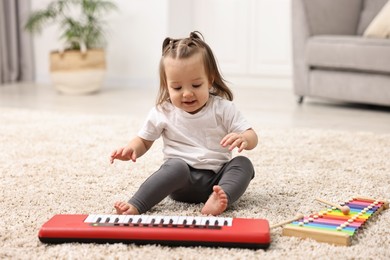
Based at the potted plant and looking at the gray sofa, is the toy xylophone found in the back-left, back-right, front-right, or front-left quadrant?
front-right

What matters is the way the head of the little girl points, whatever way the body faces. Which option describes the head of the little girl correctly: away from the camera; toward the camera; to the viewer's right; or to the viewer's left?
toward the camera

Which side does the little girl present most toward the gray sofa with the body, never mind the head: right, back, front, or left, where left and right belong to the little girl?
back

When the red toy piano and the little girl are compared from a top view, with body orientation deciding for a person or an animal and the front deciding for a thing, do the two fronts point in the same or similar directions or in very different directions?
very different directions

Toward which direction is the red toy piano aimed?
away from the camera

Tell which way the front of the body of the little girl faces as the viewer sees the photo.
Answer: toward the camera

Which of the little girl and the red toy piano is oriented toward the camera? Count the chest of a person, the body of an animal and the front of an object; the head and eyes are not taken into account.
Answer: the little girl

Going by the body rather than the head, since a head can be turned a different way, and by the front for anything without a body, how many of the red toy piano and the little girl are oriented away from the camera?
1

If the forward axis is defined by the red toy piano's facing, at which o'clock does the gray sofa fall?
The gray sofa is roughly at 1 o'clock from the red toy piano.
